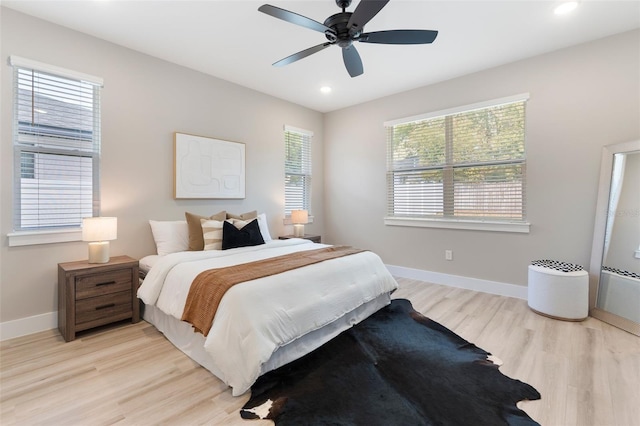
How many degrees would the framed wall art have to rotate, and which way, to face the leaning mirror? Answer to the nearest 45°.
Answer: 0° — it already faces it

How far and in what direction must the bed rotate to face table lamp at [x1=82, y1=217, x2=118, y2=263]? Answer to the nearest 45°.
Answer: approximately 180°

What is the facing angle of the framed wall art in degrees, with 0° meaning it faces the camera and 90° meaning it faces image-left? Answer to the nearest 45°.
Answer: approximately 315°

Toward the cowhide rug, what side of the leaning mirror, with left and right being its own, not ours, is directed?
front

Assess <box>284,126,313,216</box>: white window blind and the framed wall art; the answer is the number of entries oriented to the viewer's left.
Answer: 0

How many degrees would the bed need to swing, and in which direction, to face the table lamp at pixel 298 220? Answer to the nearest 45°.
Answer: approximately 135° to its left

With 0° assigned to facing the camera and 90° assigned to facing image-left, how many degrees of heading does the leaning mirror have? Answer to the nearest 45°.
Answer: approximately 45°

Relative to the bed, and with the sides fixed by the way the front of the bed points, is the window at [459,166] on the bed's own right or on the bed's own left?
on the bed's own left

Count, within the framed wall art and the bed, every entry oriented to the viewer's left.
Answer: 0

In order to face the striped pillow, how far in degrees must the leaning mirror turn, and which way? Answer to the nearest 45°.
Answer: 0° — it already faces it

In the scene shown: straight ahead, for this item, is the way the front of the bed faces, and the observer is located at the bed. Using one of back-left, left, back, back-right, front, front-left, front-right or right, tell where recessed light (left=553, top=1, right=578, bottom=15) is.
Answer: front-left

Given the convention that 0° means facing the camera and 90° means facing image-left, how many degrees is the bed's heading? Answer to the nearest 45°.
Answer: approximately 315°

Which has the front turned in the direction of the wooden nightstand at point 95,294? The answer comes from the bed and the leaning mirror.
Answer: the leaning mirror

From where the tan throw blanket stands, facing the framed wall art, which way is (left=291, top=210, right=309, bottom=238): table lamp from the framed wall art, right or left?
right

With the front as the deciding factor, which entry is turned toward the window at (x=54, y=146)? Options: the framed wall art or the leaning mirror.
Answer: the leaning mirror
